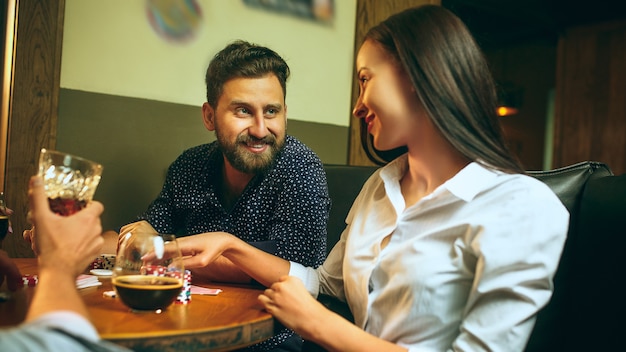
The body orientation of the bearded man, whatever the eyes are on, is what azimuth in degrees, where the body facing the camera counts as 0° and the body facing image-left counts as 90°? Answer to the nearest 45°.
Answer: approximately 45°

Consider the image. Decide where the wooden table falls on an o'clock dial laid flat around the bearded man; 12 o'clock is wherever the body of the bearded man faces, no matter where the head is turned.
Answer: The wooden table is roughly at 11 o'clock from the bearded man.

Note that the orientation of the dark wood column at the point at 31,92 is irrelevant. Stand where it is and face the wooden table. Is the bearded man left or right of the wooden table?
left

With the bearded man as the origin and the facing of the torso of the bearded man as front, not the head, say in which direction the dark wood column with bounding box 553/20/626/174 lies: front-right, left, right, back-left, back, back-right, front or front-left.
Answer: back

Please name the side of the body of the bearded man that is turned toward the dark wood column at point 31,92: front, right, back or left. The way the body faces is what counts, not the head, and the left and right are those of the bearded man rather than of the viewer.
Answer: right

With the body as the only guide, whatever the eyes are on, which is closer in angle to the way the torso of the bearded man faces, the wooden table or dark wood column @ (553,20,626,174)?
the wooden table
